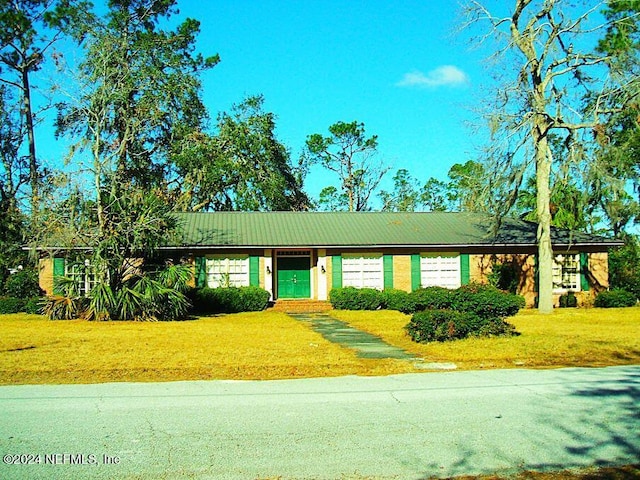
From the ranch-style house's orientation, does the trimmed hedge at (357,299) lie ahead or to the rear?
ahead

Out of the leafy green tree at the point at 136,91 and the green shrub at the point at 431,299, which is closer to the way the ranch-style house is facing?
the green shrub

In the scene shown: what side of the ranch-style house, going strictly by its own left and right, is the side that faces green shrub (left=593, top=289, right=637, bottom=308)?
left

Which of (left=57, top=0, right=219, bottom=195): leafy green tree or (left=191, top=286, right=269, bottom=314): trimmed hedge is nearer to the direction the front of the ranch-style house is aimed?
the trimmed hedge

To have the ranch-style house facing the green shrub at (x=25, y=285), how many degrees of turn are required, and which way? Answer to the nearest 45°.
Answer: approximately 90° to its right

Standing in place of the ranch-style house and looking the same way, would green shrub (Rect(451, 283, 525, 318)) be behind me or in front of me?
in front

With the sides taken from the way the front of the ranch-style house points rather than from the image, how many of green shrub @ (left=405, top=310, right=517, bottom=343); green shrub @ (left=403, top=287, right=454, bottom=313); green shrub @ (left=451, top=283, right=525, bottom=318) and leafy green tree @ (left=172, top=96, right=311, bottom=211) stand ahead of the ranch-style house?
3

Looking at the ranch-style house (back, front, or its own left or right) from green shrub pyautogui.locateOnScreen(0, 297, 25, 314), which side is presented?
right

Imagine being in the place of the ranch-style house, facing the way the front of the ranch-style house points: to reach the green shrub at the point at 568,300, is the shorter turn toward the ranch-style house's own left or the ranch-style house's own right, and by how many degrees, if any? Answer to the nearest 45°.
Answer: approximately 90° to the ranch-style house's own left

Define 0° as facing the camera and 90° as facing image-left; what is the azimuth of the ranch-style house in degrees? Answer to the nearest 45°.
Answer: approximately 0°

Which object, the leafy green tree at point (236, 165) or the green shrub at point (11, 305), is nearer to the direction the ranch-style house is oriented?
the green shrub

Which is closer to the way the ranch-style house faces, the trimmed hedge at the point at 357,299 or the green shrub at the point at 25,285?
the trimmed hedge

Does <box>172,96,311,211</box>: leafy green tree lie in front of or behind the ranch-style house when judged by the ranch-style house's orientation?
behind

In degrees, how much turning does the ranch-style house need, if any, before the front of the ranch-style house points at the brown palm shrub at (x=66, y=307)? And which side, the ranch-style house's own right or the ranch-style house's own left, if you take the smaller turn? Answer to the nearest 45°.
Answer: approximately 45° to the ranch-style house's own right

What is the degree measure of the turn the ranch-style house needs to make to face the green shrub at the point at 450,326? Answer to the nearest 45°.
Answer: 0° — it already faces it

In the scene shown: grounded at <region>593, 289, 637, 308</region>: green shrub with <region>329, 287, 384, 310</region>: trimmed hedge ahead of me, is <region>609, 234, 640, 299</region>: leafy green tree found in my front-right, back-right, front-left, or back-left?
back-right
